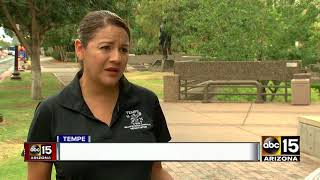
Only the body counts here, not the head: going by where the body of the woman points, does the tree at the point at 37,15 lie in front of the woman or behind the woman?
behind

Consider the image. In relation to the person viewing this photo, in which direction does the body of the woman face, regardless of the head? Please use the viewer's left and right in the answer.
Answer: facing the viewer and to the right of the viewer

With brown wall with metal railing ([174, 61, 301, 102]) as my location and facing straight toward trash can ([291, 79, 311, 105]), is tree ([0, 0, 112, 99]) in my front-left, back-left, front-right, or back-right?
back-right

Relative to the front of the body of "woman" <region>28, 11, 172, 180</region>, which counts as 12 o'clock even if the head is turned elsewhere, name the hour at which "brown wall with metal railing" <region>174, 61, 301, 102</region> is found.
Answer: The brown wall with metal railing is roughly at 8 o'clock from the woman.

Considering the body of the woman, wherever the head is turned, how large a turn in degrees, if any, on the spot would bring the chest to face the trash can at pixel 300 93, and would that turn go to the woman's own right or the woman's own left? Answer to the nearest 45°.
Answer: approximately 90° to the woman's own left
